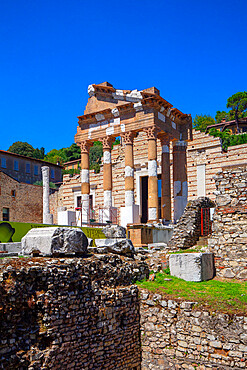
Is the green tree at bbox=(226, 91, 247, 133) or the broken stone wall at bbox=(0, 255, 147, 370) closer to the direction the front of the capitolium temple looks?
the broken stone wall

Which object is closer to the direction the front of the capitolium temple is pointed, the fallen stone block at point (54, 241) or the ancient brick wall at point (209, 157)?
the fallen stone block

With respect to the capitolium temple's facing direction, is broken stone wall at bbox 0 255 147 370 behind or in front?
in front

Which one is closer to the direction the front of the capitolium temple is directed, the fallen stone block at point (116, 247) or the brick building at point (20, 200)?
the fallen stone block

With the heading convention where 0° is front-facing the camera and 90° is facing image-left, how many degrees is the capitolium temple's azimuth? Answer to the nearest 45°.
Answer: approximately 45°

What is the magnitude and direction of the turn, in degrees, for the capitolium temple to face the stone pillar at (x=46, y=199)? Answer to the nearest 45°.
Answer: approximately 90° to its right

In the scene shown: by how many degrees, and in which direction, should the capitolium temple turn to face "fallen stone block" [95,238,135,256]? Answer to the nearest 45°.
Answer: approximately 45° to its left

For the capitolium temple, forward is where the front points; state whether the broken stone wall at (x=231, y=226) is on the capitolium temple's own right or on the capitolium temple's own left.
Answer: on the capitolium temple's own left

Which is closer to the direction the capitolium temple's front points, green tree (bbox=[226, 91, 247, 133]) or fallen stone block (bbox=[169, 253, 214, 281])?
the fallen stone block

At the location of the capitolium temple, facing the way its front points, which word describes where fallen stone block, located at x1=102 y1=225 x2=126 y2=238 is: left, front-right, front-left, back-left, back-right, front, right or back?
front-left

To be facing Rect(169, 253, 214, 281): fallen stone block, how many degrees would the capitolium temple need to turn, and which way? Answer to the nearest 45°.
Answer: approximately 45° to its left
